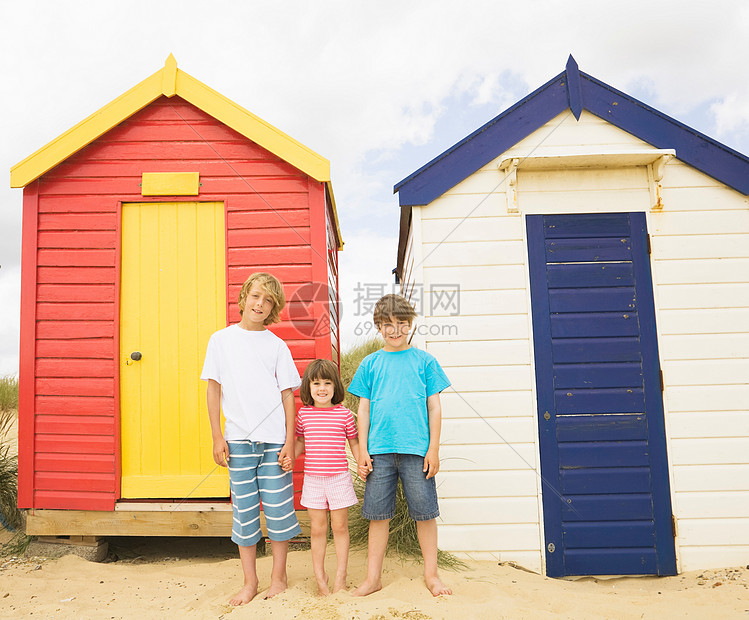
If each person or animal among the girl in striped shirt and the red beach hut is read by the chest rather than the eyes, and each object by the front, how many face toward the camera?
2

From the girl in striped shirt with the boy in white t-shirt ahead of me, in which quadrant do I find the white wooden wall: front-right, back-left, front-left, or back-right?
back-right

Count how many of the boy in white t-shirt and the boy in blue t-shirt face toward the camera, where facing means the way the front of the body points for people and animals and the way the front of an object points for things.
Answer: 2

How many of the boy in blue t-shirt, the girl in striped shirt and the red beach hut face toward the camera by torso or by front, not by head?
3

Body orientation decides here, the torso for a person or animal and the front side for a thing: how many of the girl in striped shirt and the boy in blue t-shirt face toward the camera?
2

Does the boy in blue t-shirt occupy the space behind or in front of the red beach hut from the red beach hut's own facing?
in front

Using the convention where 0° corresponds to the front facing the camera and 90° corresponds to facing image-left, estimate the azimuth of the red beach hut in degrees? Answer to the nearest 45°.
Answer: approximately 0°

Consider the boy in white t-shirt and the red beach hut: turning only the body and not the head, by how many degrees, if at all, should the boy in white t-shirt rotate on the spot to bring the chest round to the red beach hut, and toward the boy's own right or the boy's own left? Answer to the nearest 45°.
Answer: approximately 135° to the boy's own right

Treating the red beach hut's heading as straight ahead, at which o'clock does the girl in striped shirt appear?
The girl in striped shirt is roughly at 11 o'clock from the red beach hut.
